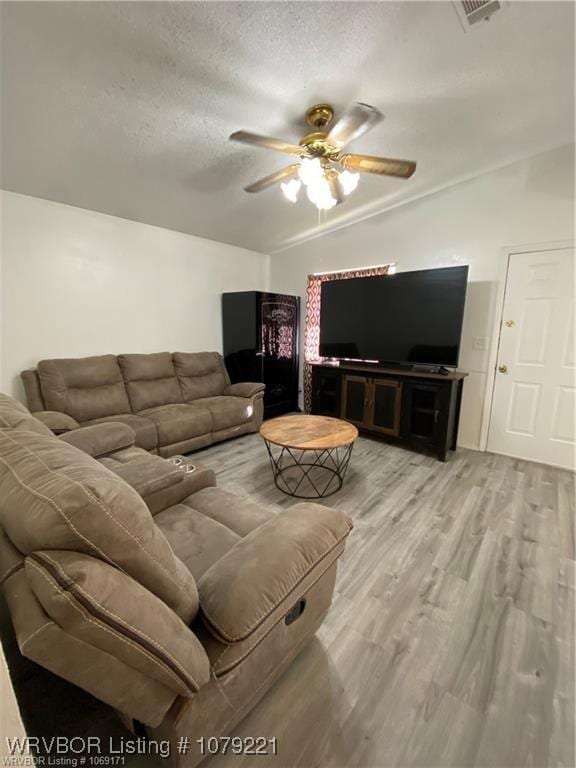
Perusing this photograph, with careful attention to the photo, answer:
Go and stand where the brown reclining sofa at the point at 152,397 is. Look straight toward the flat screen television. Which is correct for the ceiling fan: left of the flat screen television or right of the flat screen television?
right

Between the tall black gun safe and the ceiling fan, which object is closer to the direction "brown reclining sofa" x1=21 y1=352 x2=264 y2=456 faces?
the ceiling fan

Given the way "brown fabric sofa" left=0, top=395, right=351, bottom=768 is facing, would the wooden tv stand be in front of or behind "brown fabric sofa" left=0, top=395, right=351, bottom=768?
in front

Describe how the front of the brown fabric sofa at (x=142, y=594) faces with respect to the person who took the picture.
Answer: facing away from the viewer and to the right of the viewer

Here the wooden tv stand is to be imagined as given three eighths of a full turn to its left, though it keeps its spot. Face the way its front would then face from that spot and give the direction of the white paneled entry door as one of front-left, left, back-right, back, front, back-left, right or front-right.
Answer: front

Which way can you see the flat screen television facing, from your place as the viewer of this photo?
facing the viewer and to the left of the viewer

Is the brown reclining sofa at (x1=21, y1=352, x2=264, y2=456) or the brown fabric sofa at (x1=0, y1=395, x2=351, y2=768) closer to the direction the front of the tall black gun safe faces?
the brown fabric sofa

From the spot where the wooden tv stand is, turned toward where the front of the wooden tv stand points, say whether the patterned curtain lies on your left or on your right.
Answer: on your right

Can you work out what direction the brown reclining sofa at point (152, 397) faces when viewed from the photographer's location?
facing the viewer and to the right of the viewer

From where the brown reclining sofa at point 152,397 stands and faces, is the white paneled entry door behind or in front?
in front

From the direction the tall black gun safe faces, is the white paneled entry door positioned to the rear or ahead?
ahead

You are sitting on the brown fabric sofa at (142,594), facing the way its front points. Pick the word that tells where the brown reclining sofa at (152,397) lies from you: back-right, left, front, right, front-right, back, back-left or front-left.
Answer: front-left

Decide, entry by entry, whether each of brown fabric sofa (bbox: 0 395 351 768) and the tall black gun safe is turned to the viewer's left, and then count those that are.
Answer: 0

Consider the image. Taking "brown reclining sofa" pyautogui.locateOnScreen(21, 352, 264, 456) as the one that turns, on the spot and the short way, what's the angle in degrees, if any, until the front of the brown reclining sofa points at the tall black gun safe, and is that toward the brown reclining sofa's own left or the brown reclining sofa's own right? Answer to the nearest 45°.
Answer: approximately 90° to the brown reclining sofa's own left

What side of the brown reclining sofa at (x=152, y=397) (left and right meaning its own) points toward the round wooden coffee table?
front

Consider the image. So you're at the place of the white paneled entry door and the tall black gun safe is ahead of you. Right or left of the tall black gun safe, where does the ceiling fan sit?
left
